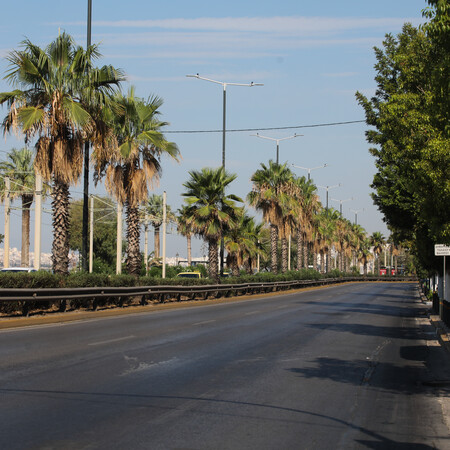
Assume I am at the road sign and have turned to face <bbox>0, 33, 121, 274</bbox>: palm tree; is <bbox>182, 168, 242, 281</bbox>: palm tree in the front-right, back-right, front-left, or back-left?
front-right

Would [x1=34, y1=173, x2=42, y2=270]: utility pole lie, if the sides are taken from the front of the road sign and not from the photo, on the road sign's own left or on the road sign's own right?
on the road sign's own right

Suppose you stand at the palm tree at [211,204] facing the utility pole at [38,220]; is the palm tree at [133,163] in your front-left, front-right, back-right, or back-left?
front-left

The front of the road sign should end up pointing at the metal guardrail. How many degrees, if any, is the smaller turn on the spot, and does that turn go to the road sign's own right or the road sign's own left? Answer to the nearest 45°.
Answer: approximately 90° to the road sign's own right

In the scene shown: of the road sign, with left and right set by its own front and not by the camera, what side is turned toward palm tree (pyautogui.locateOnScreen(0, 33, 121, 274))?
right

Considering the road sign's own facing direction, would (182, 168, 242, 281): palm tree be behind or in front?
behind

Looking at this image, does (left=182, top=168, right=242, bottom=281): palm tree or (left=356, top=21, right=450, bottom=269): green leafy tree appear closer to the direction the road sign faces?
the green leafy tree
